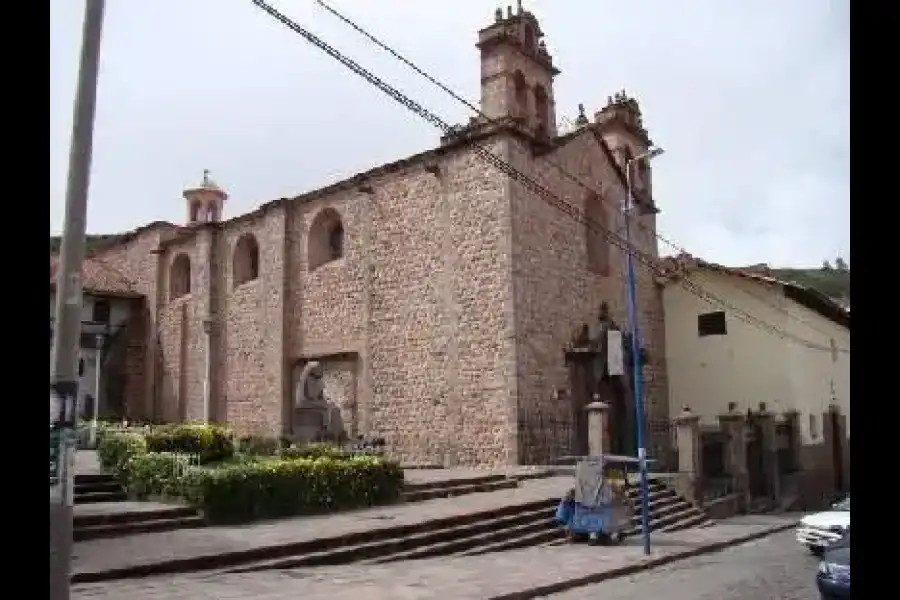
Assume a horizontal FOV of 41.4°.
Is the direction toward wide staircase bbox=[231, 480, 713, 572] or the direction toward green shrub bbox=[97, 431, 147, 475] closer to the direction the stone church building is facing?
the wide staircase

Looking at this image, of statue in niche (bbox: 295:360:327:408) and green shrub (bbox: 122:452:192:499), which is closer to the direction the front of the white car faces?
the green shrub

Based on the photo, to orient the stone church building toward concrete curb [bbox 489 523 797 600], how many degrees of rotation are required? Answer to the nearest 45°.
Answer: approximately 45° to its right

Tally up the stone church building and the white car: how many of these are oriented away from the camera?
0

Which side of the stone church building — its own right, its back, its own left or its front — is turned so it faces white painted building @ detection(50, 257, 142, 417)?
back

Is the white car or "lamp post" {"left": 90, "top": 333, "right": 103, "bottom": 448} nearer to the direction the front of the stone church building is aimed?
the white car

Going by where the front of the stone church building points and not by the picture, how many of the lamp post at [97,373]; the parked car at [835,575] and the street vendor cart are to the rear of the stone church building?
1

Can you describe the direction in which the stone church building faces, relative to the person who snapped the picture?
facing the viewer and to the right of the viewer

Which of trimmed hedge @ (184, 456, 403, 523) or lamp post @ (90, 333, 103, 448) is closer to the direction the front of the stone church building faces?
the trimmed hedge

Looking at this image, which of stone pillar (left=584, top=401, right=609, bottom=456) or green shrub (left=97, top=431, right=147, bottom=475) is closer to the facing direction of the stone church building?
the stone pillar

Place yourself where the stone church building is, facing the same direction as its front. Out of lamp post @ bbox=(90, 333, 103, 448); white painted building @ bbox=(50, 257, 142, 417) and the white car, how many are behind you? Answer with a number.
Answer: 2

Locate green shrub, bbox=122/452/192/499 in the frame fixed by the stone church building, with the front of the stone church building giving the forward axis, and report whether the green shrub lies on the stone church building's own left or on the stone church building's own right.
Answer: on the stone church building's own right

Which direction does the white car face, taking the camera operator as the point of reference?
facing the viewer and to the left of the viewer

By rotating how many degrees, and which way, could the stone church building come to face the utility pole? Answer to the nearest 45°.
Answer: approximately 45° to its right

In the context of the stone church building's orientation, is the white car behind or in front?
in front
